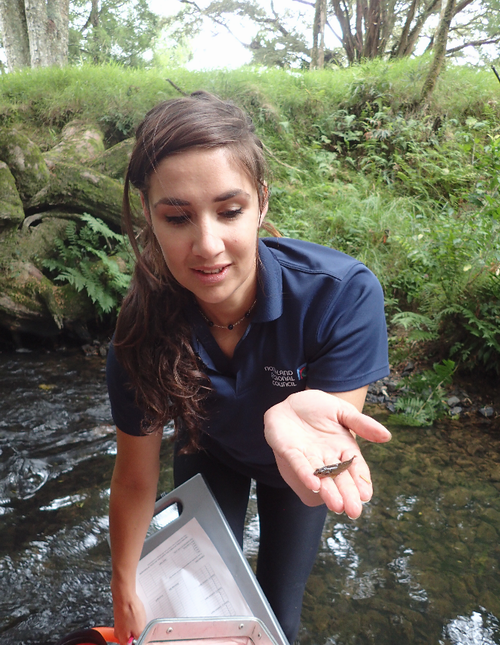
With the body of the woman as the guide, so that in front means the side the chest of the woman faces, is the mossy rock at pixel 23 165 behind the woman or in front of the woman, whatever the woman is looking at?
behind

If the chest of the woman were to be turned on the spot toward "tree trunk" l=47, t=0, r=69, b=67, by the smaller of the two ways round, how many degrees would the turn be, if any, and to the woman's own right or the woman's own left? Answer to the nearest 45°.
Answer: approximately 180°

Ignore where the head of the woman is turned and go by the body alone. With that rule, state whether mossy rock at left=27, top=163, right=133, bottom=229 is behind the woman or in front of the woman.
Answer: behind

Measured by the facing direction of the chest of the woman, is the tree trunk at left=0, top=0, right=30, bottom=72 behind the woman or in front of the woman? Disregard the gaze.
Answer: behind

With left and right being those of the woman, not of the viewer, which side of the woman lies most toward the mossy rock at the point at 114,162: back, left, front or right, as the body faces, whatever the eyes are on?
back

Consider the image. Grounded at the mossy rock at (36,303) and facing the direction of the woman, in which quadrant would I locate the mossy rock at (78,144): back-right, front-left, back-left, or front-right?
back-left

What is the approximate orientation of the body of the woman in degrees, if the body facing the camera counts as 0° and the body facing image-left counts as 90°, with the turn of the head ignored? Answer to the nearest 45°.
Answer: approximately 0°

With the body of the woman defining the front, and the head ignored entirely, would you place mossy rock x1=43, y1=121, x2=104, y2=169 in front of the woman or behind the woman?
behind

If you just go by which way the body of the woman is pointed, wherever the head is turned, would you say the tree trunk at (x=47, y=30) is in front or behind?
behind

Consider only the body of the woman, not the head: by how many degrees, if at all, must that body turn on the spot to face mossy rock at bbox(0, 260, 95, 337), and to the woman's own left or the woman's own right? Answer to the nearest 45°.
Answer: approximately 135° to the woman's own right
